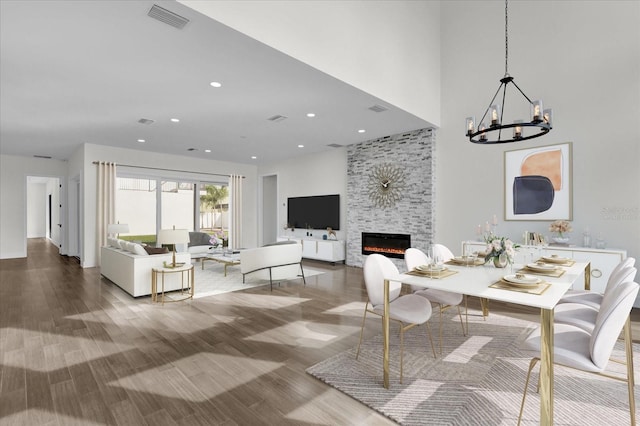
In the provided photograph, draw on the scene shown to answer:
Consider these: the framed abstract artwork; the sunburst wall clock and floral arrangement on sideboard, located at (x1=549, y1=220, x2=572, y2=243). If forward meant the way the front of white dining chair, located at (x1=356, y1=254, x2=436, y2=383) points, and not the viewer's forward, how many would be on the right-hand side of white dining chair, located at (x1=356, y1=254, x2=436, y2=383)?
0

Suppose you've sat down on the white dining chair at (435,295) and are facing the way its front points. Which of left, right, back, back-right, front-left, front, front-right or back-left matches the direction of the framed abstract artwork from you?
left

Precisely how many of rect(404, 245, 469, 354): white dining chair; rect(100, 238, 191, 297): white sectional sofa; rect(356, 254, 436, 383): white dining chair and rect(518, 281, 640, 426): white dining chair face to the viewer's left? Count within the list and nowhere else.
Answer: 1

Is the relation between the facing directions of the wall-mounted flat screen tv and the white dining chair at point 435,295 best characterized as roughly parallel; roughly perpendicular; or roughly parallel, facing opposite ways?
roughly perpendicular

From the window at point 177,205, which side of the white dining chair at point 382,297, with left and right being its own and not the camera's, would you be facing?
back

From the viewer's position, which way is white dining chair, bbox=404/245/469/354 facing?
facing the viewer and to the right of the viewer

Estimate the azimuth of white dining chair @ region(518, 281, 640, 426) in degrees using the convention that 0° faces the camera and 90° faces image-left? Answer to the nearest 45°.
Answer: approximately 90°

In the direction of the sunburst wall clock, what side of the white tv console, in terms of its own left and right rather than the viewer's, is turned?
left

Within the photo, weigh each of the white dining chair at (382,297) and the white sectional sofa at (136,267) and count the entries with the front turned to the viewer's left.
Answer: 0

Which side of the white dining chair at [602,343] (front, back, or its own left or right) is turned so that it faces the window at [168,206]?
front

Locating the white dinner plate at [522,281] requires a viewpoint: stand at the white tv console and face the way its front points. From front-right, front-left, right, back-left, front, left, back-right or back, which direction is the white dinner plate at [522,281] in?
front-left

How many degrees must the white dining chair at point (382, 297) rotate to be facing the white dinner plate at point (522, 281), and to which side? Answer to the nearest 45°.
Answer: approximately 45° to its left

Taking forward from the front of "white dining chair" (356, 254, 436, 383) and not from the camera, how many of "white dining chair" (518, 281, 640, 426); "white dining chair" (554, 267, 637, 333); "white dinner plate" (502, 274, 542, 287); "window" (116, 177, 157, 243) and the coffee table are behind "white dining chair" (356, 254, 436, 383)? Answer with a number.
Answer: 2

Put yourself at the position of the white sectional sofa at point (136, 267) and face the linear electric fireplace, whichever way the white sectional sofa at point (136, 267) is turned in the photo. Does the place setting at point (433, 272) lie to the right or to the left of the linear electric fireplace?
right

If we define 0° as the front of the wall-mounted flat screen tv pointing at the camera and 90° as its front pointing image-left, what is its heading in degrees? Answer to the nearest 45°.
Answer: approximately 45°

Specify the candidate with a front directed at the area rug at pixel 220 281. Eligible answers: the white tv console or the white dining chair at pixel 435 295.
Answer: the white tv console

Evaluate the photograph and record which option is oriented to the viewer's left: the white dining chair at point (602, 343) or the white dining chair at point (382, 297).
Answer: the white dining chair at point (602, 343)

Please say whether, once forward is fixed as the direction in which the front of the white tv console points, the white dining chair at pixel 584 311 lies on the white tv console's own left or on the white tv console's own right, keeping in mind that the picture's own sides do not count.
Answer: on the white tv console's own left

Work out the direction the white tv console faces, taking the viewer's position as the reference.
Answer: facing the viewer and to the left of the viewer

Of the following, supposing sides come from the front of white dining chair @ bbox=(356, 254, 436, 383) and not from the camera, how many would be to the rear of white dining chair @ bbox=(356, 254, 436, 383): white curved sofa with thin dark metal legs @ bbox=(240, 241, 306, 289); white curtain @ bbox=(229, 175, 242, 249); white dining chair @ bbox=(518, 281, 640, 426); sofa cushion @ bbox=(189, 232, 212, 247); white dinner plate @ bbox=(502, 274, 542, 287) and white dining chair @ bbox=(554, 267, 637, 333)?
3

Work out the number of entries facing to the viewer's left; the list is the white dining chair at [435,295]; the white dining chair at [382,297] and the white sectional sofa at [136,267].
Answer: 0

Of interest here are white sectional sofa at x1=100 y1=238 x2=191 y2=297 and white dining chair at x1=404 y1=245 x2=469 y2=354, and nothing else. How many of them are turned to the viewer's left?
0
